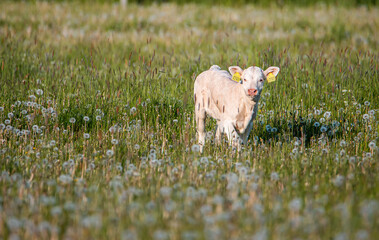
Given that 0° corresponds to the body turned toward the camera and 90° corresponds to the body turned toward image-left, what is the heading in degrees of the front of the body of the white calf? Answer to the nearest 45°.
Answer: approximately 315°
